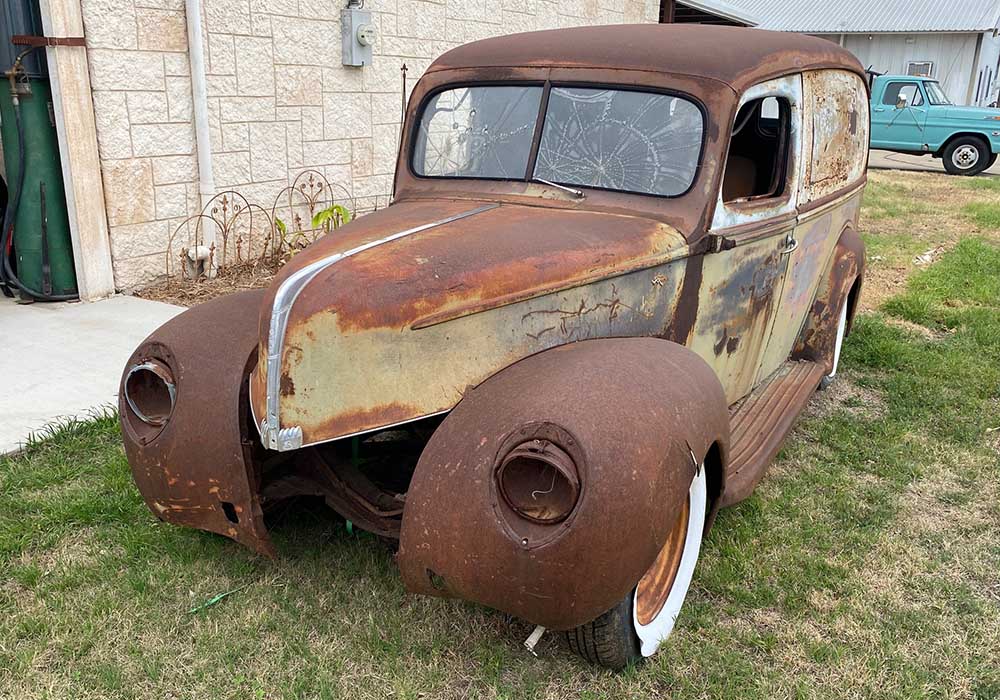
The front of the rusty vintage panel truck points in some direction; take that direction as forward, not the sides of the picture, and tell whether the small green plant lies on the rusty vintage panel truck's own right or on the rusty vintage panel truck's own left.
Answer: on the rusty vintage panel truck's own right

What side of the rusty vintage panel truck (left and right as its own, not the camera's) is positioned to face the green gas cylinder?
right

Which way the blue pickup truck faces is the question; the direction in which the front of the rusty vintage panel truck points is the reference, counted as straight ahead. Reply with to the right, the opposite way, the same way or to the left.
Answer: to the left

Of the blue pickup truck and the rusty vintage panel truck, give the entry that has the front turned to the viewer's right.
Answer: the blue pickup truck

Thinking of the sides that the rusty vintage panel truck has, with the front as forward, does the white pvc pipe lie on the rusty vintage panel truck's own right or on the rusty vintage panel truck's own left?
on the rusty vintage panel truck's own right

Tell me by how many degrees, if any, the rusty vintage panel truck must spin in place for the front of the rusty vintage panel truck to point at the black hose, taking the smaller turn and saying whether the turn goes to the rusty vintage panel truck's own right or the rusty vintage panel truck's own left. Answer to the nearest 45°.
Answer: approximately 90° to the rusty vintage panel truck's own right

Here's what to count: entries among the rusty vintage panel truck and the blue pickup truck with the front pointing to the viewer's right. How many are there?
1

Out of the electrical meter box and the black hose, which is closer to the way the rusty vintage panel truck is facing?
the black hose

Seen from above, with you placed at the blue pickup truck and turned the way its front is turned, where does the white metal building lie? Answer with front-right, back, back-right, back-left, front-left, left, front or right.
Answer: left

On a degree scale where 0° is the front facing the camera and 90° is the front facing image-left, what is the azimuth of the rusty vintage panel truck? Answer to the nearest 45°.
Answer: approximately 45°

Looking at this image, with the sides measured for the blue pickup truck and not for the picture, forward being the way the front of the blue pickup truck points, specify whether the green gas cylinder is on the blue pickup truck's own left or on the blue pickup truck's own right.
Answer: on the blue pickup truck's own right

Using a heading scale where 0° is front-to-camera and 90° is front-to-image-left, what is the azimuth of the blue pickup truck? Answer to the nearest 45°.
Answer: approximately 270°
